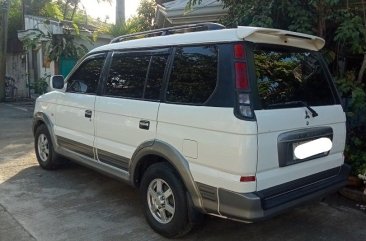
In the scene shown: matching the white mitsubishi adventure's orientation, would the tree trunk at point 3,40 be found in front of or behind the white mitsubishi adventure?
in front

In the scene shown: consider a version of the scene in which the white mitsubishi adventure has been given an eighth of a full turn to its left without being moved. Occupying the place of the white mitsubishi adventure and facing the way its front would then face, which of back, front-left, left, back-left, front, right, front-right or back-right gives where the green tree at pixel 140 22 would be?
right

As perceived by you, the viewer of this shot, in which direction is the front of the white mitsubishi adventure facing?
facing away from the viewer and to the left of the viewer

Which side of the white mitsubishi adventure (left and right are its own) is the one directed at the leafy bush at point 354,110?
right

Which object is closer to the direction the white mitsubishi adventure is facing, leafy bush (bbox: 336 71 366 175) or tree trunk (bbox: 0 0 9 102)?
the tree trunk

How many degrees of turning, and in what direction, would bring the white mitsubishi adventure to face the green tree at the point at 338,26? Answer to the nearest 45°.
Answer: approximately 90° to its right
